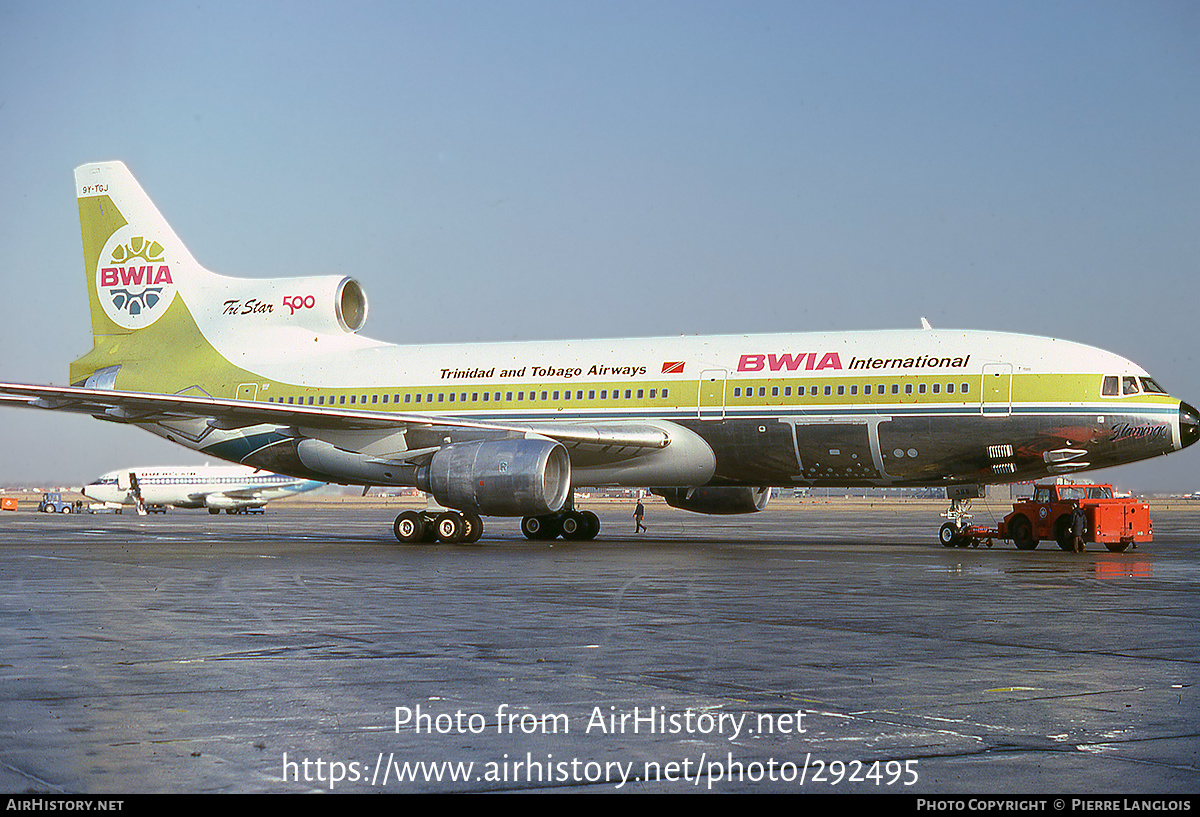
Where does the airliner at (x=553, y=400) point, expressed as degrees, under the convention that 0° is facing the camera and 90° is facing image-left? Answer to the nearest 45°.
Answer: approximately 315°

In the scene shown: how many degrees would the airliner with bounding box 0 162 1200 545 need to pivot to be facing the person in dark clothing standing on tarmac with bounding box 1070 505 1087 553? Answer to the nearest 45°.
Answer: approximately 45° to its left

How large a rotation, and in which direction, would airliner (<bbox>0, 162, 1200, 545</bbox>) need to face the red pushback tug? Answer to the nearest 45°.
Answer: approximately 45° to its left
